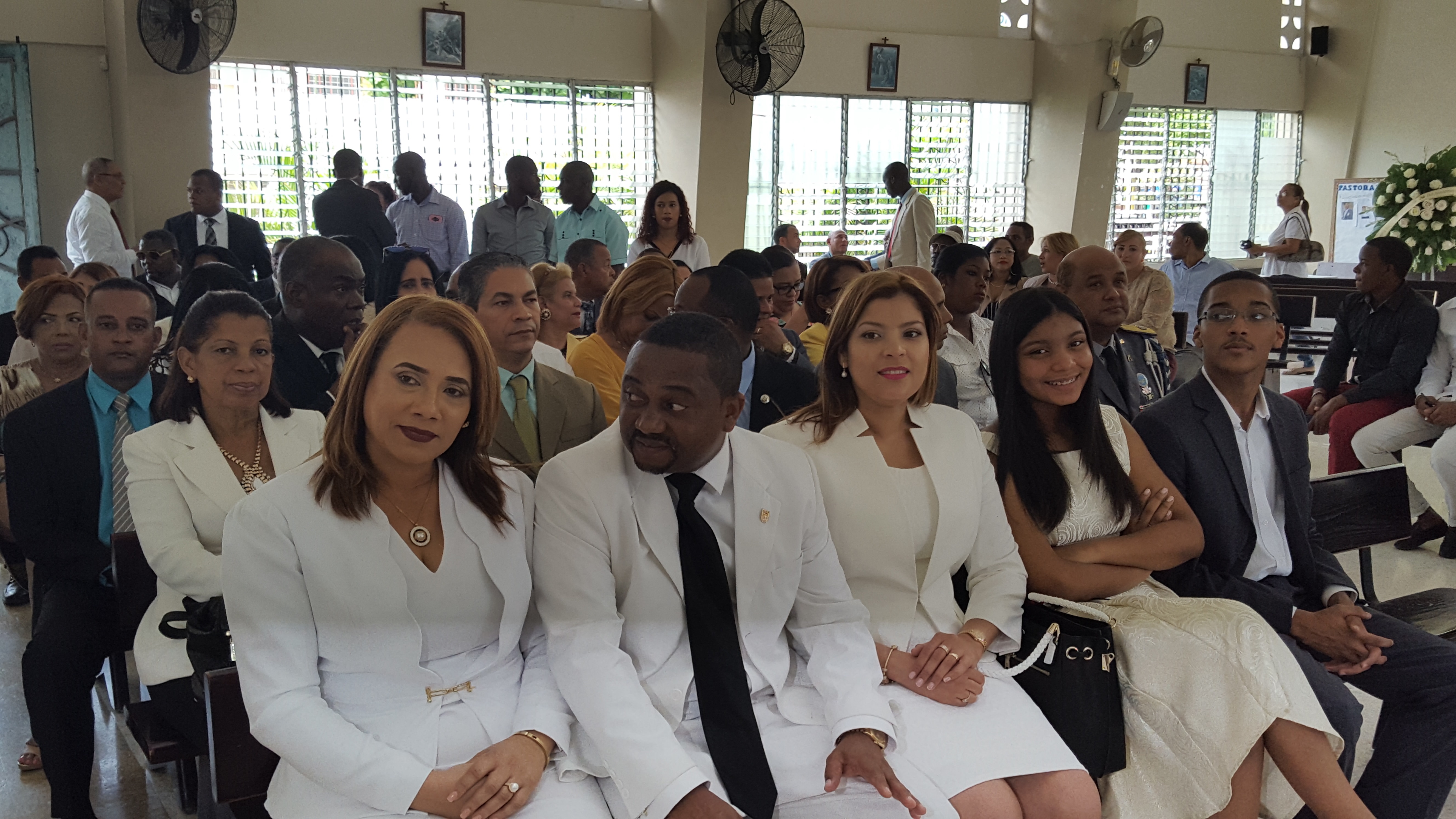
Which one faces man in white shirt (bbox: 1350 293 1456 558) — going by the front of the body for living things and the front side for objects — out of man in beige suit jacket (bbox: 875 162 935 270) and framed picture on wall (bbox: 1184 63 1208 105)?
the framed picture on wall

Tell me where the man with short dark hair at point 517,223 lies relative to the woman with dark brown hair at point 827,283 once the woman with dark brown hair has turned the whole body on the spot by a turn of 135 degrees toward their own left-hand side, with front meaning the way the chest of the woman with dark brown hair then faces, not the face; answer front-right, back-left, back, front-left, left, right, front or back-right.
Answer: front-left

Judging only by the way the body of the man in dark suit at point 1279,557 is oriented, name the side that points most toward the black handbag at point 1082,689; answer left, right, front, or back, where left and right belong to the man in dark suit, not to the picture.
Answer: right

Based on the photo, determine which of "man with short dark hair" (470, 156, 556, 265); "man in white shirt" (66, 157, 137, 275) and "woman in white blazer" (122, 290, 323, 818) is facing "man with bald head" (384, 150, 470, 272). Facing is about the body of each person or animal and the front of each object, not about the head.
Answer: the man in white shirt

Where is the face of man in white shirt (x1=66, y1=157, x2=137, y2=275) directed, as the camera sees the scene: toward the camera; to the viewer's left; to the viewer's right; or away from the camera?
to the viewer's right

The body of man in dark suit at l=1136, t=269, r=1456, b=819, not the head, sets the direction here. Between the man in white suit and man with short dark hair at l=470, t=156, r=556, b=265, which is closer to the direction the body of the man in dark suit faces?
the man in white suit

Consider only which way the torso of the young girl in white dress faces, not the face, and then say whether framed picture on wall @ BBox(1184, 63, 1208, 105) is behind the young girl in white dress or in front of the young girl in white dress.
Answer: behind

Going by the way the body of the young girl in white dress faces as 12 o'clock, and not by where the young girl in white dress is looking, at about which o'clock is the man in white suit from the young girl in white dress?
The man in white suit is roughly at 3 o'clock from the young girl in white dress.

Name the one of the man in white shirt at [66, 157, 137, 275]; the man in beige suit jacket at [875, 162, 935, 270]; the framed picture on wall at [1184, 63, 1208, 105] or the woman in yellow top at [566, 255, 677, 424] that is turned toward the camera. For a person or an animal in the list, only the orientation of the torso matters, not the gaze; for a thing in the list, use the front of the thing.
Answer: the framed picture on wall

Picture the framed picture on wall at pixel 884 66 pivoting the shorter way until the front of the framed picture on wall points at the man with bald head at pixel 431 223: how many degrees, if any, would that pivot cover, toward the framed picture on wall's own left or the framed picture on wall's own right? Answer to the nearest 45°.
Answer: approximately 45° to the framed picture on wall's own right

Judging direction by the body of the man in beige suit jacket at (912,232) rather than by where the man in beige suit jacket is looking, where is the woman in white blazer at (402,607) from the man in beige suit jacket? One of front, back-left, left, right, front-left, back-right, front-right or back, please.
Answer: left
